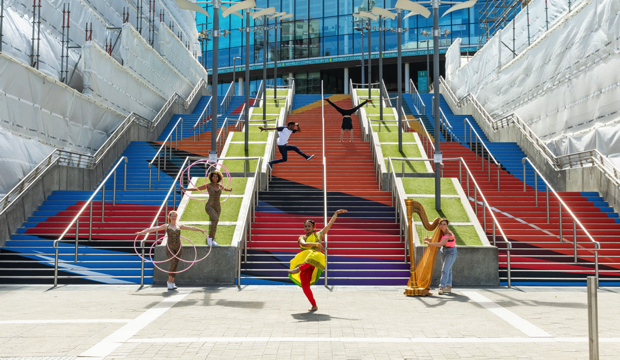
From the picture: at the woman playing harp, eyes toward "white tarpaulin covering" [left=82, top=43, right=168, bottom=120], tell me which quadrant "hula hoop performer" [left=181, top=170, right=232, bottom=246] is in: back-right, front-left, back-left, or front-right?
front-left

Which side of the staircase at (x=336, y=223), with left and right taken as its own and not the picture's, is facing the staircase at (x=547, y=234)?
left

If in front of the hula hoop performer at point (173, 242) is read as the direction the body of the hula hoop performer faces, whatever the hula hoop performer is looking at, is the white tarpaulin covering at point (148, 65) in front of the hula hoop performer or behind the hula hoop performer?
behind

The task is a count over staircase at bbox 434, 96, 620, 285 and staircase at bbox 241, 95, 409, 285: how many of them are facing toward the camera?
2

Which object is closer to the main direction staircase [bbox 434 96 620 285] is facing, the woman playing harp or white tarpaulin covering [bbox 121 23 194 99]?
the woman playing harp

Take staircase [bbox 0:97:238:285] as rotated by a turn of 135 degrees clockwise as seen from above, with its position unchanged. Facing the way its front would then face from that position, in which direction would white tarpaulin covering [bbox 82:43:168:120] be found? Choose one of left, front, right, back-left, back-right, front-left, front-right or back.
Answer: front-right

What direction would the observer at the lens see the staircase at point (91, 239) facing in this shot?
facing the viewer

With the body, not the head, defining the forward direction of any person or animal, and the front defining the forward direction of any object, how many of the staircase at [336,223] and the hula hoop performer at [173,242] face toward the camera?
2

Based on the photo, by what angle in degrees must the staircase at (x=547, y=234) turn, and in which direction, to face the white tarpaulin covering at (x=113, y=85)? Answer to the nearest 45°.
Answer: approximately 90° to its right

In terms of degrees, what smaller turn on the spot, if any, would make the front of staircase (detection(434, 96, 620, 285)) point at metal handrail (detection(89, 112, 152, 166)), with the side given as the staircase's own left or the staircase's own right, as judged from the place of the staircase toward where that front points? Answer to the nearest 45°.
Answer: approximately 90° to the staircase's own right

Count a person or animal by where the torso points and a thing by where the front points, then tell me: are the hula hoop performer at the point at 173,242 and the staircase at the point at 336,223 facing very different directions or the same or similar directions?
same or similar directions

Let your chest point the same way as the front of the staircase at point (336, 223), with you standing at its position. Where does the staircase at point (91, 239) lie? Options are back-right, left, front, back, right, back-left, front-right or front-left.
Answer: right

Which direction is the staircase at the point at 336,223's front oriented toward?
toward the camera

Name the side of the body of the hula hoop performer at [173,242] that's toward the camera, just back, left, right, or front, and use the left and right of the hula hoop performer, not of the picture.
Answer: front
